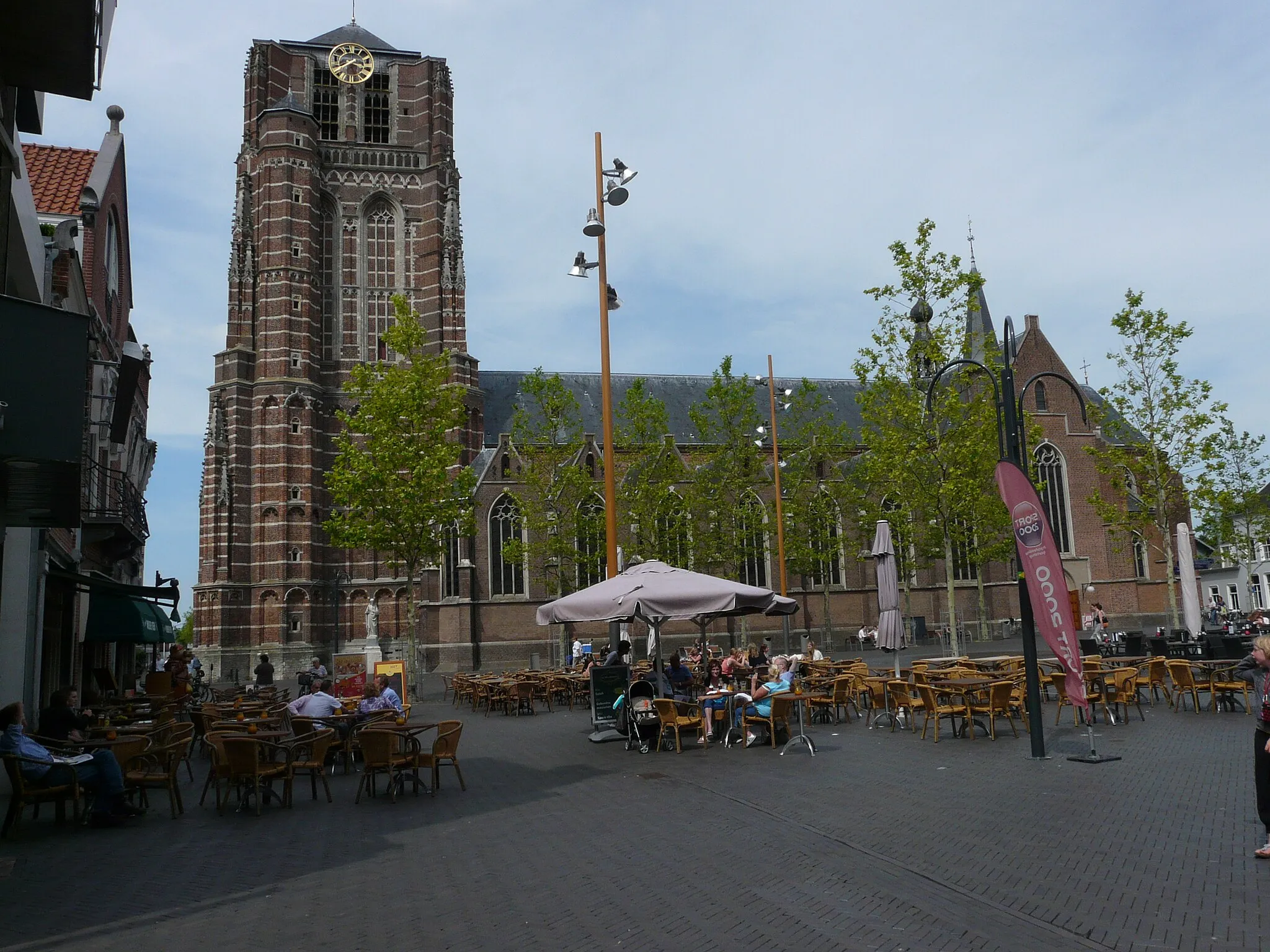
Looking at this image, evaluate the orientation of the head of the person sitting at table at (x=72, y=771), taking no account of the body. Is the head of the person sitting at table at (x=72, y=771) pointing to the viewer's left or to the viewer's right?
to the viewer's right

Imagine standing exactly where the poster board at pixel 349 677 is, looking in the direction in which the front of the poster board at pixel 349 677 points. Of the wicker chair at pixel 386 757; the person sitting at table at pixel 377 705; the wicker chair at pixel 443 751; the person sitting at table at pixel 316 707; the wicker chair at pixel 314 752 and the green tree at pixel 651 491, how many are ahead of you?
5

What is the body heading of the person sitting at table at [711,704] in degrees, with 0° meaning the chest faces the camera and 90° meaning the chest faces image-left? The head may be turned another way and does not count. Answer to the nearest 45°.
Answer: approximately 45°

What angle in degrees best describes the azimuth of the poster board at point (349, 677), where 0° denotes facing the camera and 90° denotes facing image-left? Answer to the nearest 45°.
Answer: approximately 0°

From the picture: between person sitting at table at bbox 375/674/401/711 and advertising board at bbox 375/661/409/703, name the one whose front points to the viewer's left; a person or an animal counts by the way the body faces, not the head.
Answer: the person sitting at table

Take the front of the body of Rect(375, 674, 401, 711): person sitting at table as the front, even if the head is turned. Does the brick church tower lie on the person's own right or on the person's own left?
on the person's own right

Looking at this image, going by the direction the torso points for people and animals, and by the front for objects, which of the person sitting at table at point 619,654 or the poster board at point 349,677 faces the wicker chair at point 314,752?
the poster board

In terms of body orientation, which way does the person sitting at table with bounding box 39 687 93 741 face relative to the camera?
to the viewer's right

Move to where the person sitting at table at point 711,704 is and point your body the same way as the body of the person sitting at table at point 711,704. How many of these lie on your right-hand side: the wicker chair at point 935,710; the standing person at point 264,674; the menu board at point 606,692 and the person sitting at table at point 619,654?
3

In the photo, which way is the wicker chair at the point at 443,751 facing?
to the viewer's left
